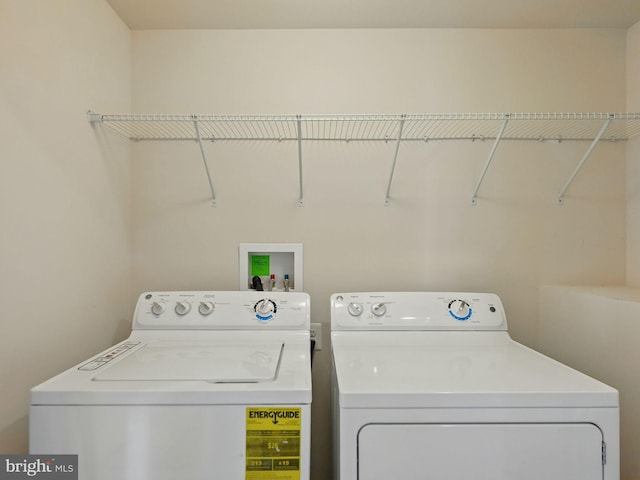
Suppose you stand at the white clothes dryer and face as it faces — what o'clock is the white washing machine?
The white washing machine is roughly at 2 o'clock from the white clothes dryer.

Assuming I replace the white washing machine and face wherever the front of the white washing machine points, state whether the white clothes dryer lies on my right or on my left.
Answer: on my left

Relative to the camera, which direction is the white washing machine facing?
toward the camera

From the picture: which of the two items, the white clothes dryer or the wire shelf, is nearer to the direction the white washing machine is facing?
the white clothes dryer

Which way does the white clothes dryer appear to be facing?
toward the camera

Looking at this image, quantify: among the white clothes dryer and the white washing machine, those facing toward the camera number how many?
2
